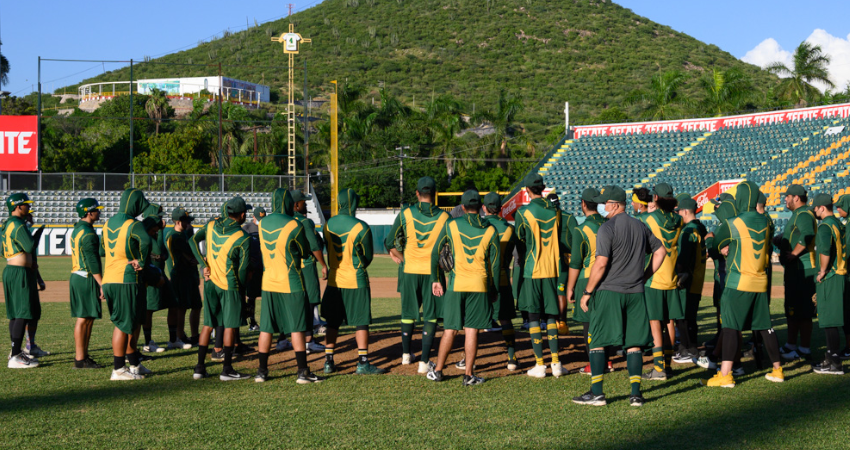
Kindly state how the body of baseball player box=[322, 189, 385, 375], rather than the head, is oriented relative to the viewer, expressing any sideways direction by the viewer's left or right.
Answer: facing away from the viewer and to the right of the viewer

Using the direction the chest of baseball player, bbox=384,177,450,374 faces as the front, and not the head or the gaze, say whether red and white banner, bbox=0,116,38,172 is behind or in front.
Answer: in front

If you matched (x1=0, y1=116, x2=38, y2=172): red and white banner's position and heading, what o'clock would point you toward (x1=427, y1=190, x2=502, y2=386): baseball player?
The baseball player is roughly at 12 o'clock from the red and white banner.

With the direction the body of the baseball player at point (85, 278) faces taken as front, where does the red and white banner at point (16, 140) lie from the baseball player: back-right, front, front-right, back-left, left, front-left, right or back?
left

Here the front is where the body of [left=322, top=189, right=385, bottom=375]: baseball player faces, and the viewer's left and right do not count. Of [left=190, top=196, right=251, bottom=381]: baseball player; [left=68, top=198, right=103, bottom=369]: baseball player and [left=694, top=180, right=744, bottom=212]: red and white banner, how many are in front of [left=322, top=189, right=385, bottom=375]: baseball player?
1

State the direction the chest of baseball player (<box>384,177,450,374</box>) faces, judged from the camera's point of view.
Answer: away from the camera

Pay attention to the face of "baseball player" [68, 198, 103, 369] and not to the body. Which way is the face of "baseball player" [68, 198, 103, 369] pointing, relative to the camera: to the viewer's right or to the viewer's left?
to the viewer's right

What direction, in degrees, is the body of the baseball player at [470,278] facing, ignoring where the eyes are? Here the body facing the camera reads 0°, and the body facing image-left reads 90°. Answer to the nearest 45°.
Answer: approximately 180°

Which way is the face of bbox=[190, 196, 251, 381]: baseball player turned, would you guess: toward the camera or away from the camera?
away from the camera

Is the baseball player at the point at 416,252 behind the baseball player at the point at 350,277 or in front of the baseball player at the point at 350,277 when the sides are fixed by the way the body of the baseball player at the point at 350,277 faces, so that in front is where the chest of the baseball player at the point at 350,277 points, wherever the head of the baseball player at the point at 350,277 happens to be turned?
in front

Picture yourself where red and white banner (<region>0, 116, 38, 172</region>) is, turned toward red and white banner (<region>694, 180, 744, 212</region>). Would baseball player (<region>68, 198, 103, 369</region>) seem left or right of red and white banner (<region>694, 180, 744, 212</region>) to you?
right

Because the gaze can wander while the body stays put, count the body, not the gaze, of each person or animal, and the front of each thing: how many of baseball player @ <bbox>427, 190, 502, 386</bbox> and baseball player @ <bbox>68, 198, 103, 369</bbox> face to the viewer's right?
1

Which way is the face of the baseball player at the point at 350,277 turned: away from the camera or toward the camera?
away from the camera

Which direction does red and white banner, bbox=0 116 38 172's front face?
toward the camera

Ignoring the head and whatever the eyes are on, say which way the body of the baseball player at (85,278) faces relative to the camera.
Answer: to the viewer's right

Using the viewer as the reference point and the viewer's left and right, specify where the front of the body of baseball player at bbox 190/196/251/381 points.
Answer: facing away from the viewer and to the right of the viewer
